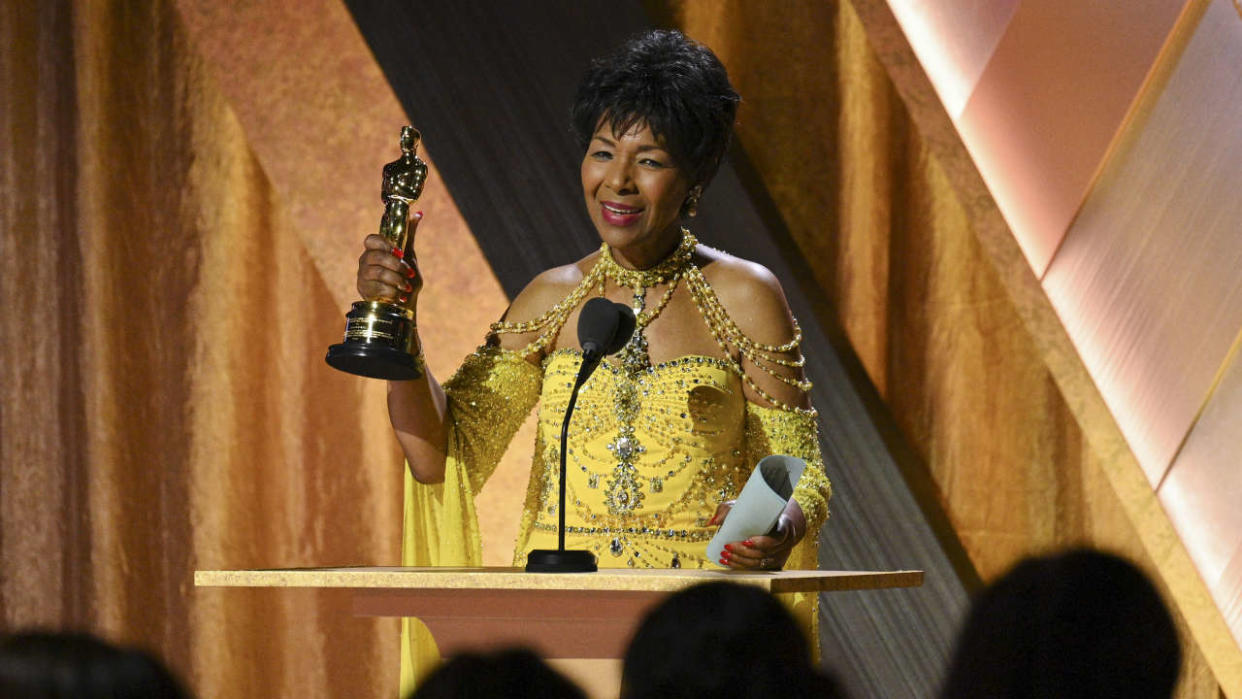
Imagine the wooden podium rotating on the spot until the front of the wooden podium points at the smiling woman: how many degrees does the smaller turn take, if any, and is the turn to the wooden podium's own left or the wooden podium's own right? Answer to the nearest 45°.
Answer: approximately 135° to the wooden podium's own right

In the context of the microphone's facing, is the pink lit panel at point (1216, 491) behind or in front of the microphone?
in front

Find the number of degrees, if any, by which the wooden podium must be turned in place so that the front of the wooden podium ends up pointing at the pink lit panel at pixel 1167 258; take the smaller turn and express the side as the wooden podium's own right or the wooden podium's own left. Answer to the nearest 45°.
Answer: approximately 180°

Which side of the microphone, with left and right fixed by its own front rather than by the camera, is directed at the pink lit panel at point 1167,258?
front

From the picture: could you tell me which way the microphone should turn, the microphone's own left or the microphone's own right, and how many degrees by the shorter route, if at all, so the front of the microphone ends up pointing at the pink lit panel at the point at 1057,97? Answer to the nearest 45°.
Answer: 0° — it already faces it

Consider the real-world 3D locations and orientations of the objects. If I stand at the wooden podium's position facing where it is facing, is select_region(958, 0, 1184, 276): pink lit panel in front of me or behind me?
behind

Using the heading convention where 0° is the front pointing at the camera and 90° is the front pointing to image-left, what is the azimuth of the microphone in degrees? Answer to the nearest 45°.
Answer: approximately 225°

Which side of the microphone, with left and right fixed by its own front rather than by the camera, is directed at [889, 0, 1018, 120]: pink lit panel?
front

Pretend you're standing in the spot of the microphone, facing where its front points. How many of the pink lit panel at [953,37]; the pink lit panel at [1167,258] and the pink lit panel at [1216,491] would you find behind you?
0
